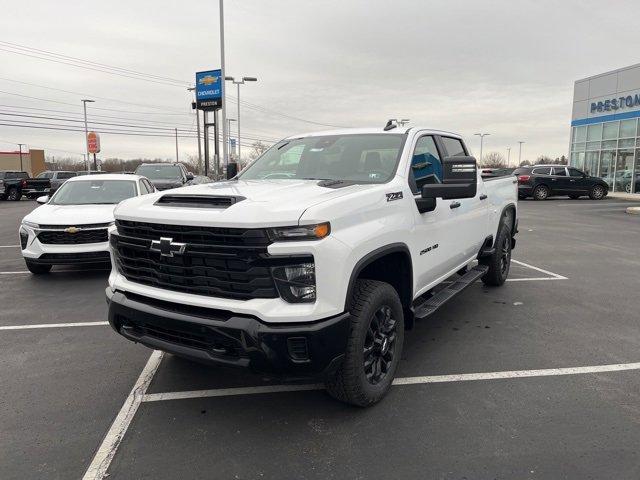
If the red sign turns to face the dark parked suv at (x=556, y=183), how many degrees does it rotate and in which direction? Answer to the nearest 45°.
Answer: approximately 45° to its left

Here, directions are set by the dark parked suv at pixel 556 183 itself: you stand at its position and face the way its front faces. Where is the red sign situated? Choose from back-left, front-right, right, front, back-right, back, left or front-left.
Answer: back

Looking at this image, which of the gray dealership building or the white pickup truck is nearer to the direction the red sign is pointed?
the white pickup truck

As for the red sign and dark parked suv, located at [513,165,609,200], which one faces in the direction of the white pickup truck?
the red sign

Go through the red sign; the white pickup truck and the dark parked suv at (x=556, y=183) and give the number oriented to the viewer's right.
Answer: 1

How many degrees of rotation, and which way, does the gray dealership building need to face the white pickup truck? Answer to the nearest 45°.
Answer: approximately 45° to its left

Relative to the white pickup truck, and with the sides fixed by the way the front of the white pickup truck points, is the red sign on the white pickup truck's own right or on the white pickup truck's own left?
on the white pickup truck's own right

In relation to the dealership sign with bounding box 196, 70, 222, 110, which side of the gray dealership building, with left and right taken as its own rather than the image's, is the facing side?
front

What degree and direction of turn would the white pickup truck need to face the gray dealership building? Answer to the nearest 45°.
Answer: approximately 180°

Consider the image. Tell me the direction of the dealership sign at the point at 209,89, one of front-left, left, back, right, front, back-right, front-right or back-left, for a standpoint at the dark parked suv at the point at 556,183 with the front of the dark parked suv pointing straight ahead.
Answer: back

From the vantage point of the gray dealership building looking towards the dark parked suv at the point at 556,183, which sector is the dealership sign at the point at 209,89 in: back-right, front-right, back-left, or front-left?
front-right

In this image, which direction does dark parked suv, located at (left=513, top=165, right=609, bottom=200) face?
to the viewer's right

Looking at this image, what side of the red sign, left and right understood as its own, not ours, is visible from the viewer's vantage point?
front

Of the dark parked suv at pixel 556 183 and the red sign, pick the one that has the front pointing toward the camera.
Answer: the red sign

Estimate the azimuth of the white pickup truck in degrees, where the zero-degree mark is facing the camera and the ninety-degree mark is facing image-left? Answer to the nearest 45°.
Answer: approximately 45°

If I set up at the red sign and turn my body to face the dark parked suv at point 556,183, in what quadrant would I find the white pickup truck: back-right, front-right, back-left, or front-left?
front-right

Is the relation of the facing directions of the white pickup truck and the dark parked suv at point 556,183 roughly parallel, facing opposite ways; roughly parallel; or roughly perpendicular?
roughly perpendicular

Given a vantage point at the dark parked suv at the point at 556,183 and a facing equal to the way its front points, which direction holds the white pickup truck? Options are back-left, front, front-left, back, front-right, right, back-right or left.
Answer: right
